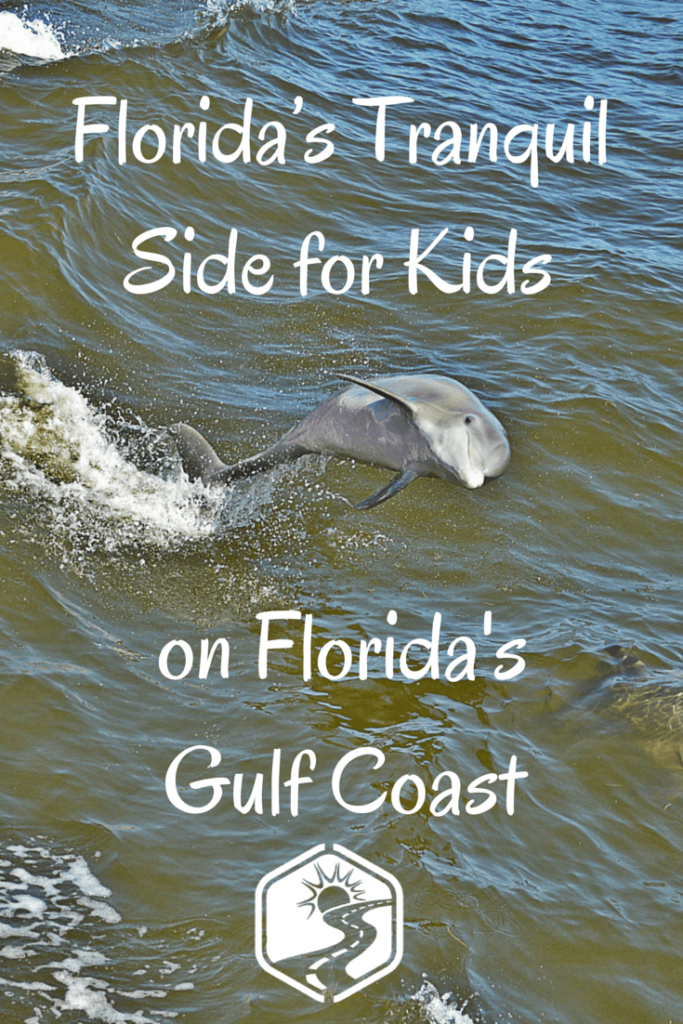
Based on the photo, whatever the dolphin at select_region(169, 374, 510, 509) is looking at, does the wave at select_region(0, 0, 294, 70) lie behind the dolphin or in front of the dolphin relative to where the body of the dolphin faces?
behind

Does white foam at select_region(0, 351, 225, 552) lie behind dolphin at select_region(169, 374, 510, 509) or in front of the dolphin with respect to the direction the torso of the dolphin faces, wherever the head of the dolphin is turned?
behind

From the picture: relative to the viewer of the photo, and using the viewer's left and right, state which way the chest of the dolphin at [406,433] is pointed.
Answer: facing the viewer and to the right of the viewer

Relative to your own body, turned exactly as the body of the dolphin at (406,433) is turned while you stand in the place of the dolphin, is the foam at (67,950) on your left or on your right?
on your right

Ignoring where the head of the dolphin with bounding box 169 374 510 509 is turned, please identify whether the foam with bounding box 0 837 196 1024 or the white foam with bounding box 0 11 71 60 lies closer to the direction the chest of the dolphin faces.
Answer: the foam with bounding box 0 837 196 1024

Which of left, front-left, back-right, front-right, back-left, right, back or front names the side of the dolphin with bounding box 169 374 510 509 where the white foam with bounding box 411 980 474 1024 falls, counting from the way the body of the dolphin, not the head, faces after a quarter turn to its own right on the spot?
front-left
